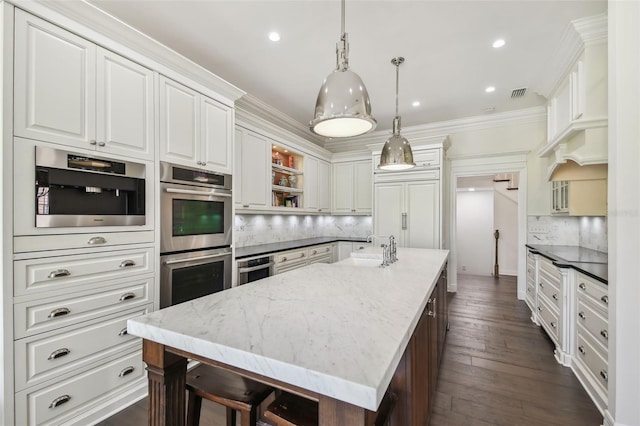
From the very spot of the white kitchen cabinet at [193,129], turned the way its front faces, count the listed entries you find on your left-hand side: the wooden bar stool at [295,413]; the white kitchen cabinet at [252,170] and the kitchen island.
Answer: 1

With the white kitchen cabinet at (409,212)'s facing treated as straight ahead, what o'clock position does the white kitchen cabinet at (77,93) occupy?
the white kitchen cabinet at (77,93) is roughly at 1 o'clock from the white kitchen cabinet at (409,212).

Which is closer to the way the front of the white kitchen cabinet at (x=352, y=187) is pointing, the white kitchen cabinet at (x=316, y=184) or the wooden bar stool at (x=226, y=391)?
the wooden bar stool

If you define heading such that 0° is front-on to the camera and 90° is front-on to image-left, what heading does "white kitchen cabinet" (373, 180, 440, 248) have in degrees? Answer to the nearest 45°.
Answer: approximately 0°

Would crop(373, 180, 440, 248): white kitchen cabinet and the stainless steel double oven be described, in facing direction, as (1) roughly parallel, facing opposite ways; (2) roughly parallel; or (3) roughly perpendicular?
roughly perpendicular

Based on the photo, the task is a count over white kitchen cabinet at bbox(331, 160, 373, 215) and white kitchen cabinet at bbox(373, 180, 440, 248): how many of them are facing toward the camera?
2
